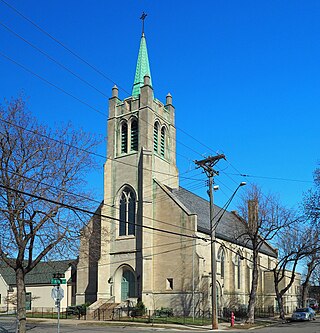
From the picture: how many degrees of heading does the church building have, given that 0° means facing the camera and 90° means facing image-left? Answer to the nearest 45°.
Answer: approximately 45°
